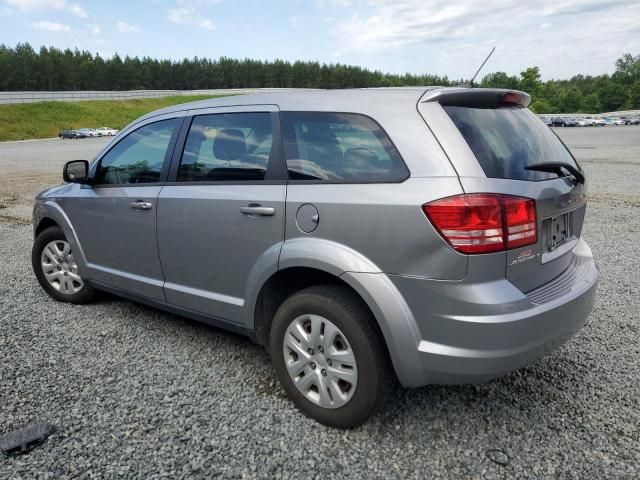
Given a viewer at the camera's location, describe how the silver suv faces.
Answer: facing away from the viewer and to the left of the viewer
